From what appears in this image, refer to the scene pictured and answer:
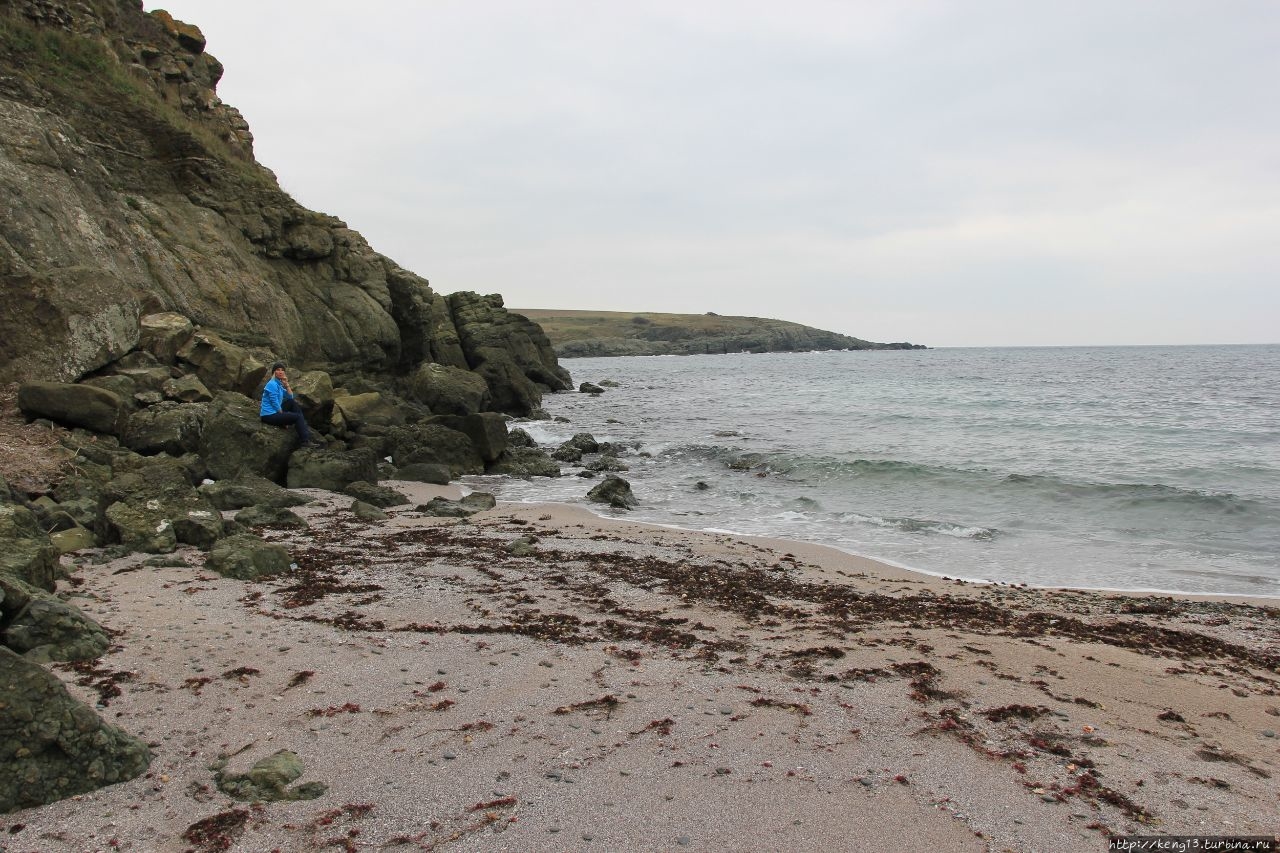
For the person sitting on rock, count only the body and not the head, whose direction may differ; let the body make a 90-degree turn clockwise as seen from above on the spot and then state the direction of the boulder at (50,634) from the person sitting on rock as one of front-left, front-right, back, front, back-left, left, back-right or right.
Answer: front

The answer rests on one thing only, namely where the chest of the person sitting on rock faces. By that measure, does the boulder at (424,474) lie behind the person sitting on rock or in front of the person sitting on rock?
in front

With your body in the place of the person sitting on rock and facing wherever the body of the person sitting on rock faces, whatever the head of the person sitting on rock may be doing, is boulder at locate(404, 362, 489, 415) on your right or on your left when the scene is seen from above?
on your left

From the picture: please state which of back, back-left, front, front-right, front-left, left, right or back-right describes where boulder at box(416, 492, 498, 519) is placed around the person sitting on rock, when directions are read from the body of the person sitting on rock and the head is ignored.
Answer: front-right

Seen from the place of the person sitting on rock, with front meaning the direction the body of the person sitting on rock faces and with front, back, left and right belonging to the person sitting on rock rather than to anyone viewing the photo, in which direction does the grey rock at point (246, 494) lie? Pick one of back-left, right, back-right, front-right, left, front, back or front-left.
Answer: right

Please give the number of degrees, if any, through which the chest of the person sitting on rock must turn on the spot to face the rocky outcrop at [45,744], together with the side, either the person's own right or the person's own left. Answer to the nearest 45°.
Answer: approximately 90° to the person's own right

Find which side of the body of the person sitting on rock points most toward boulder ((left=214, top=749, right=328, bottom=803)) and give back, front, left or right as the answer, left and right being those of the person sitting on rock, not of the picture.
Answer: right

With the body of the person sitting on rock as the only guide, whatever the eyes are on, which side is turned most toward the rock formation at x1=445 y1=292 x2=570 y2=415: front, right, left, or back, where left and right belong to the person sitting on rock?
left

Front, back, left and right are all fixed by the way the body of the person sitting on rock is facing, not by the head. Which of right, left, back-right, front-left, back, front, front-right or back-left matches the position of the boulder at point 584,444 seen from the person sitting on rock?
front-left

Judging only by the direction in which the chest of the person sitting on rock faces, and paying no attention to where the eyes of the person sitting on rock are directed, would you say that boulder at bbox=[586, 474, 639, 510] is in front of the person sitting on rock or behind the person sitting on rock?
in front

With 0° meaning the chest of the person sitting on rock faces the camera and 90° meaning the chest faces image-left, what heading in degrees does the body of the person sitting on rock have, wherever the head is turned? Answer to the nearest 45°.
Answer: approximately 270°

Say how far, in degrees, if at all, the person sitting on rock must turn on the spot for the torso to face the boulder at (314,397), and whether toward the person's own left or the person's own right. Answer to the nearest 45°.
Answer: approximately 90° to the person's own left

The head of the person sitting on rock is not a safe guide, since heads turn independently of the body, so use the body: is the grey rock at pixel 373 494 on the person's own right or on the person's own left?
on the person's own right

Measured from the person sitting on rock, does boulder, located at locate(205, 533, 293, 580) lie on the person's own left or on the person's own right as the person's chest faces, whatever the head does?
on the person's own right

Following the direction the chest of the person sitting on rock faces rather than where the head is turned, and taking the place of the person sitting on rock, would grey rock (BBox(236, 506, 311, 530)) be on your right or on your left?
on your right
